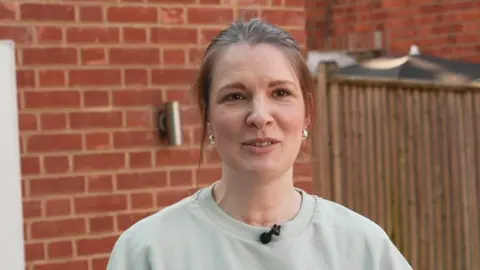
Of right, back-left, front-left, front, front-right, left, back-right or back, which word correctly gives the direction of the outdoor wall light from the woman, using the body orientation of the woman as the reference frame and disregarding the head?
back

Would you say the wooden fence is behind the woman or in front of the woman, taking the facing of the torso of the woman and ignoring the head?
behind

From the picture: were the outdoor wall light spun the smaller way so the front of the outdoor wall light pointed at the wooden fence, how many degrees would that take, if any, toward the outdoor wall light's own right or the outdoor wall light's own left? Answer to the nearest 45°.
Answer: approximately 90° to the outdoor wall light's own left

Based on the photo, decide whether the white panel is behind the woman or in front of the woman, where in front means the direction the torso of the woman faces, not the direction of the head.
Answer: behind

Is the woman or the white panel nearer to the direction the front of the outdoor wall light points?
the woman

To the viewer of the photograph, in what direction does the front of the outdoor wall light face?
facing the viewer and to the right of the viewer

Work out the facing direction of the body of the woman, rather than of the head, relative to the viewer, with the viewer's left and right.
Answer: facing the viewer

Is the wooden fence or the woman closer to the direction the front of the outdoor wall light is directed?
the woman

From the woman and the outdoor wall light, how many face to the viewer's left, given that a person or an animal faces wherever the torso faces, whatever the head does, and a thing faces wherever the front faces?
0
